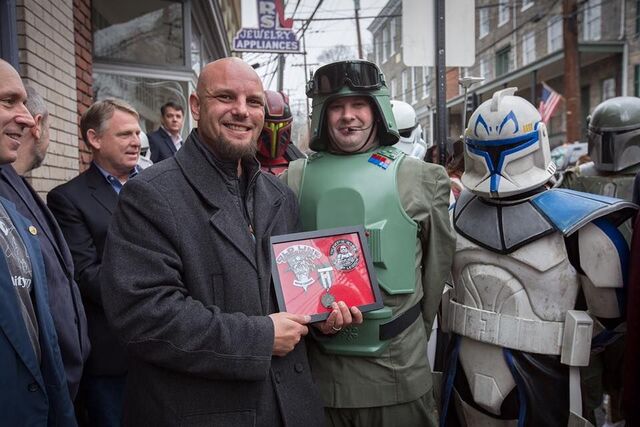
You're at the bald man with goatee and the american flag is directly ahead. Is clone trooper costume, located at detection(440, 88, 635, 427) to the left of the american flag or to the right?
right

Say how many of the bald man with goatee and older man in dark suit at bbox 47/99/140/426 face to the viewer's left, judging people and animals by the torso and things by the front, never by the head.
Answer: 0

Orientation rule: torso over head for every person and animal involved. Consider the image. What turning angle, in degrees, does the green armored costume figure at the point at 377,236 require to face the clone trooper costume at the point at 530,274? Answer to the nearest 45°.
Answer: approximately 135° to its left

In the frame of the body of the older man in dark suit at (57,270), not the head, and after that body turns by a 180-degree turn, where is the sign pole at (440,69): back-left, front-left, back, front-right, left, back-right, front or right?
front

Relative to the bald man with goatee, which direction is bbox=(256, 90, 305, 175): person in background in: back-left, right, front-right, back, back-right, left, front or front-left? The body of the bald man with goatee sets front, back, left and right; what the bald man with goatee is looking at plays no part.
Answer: back-left

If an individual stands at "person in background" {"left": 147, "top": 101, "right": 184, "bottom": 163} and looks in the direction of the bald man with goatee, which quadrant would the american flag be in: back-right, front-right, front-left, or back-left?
back-left
